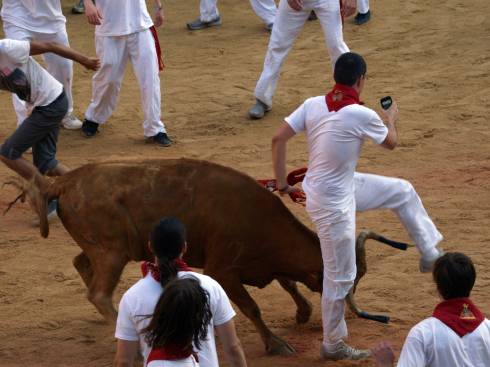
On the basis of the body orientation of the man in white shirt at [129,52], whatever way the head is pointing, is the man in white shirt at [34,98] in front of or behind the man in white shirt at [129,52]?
in front

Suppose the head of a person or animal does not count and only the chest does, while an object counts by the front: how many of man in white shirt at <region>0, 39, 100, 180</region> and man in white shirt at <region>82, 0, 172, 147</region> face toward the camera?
1

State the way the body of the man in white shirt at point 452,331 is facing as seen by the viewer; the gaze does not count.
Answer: away from the camera

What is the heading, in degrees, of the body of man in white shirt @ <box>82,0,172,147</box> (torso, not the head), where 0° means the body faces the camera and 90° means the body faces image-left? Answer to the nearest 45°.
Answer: approximately 0°

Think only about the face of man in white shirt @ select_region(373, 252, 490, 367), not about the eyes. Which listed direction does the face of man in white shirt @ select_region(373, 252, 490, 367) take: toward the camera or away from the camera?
away from the camera

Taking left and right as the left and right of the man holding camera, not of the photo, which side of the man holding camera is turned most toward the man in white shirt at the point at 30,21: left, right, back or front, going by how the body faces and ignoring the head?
left

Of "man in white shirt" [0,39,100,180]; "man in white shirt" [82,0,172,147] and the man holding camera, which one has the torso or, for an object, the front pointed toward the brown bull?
"man in white shirt" [82,0,172,147]

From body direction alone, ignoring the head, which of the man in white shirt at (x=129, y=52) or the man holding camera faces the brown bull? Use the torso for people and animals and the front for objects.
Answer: the man in white shirt

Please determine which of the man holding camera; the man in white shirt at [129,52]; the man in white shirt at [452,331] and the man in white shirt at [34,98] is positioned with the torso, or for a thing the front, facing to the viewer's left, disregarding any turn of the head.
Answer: the man in white shirt at [34,98]

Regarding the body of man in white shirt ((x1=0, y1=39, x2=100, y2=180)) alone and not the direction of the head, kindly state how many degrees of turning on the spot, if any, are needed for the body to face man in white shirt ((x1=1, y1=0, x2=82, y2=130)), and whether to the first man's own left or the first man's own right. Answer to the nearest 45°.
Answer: approximately 90° to the first man's own right

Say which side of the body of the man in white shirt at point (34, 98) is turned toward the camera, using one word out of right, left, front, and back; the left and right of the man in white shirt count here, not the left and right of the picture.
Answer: left

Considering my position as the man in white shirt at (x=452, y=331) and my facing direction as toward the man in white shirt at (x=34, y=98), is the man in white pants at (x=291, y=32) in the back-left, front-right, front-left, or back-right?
front-right

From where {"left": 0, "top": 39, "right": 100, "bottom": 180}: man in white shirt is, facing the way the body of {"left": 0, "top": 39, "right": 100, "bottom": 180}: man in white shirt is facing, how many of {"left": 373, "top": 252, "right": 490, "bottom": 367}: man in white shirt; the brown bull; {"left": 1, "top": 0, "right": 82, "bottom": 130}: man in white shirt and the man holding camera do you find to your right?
1

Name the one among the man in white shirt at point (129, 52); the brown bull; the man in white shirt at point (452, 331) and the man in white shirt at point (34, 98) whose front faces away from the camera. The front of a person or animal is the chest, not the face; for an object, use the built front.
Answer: the man in white shirt at point (452, 331)
